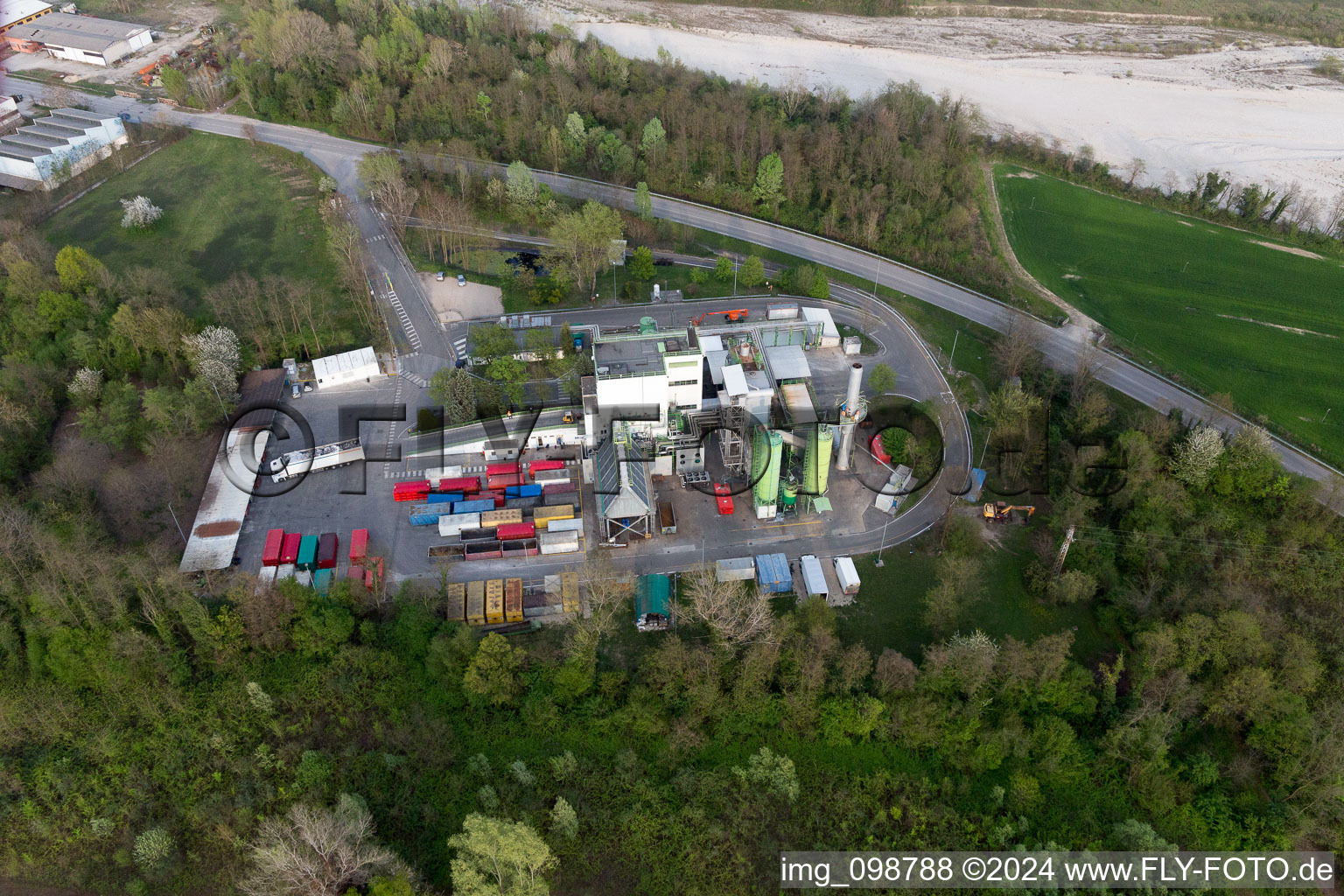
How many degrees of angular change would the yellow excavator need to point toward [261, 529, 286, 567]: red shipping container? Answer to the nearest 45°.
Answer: approximately 135° to its right

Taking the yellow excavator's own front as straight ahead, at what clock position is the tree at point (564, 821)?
The tree is roughly at 4 o'clock from the yellow excavator.

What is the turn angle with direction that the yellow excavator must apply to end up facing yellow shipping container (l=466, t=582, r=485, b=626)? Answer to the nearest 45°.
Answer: approximately 135° to its right

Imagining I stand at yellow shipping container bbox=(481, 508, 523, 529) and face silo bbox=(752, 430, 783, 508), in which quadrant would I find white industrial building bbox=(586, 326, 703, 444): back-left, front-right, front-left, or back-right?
front-left

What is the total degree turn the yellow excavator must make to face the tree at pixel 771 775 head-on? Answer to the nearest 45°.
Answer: approximately 90° to its right

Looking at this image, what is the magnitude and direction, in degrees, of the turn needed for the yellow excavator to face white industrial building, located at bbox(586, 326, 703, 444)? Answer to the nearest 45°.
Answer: approximately 180°

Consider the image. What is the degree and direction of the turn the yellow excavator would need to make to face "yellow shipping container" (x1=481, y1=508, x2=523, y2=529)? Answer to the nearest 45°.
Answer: approximately 135° to its right

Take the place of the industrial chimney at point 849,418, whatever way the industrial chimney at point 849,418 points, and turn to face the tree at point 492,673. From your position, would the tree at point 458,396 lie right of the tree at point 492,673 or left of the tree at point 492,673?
right

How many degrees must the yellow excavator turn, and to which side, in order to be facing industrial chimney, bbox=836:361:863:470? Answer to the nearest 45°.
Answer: approximately 180°

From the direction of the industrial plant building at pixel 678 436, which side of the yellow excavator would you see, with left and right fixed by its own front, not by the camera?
back

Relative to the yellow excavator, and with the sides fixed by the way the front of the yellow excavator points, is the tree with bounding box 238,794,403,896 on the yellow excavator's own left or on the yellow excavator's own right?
on the yellow excavator's own right

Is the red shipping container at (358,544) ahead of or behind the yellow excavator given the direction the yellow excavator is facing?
behind

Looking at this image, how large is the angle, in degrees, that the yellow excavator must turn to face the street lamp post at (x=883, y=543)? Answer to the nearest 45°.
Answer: approximately 135° to its right

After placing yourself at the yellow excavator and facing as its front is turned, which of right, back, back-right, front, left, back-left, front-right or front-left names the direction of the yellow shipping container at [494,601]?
back-right

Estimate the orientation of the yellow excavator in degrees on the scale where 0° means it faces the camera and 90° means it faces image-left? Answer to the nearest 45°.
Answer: approximately 270°

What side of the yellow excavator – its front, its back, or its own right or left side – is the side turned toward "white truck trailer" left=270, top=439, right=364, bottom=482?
back
